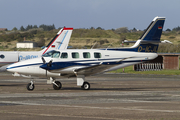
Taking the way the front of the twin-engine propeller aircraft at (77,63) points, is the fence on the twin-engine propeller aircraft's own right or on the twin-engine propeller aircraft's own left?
on the twin-engine propeller aircraft's own right

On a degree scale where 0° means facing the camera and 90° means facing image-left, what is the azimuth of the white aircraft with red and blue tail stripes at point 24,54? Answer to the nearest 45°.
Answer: approximately 90°

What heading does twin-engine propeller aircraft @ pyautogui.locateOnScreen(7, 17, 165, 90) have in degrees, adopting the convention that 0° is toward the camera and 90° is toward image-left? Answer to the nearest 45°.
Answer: approximately 90°

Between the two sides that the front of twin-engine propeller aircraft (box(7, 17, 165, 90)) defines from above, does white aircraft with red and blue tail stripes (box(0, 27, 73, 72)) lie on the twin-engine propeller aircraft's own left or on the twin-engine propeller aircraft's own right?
on the twin-engine propeller aircraft's own right

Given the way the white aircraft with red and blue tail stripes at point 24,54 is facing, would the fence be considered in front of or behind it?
behind

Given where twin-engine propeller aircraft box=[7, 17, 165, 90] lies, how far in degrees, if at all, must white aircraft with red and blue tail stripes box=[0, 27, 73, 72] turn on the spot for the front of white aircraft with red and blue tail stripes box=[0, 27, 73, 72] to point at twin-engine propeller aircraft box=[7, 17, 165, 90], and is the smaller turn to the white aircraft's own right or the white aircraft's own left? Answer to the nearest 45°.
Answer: approximately 135° to the white aircraft's own left

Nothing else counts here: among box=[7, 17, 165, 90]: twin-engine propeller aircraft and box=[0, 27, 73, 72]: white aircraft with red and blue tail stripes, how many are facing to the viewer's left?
2
